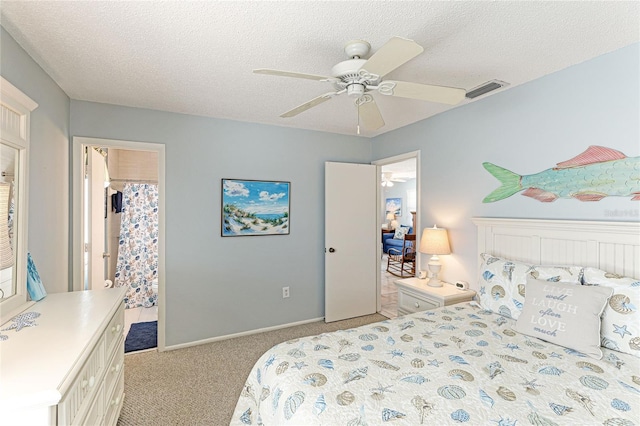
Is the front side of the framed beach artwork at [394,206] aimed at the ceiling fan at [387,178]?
yes

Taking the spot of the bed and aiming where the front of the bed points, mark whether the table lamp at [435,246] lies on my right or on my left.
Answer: on my right

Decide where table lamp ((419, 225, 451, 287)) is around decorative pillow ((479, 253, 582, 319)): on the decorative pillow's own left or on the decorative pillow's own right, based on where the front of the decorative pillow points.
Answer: on the decorative pillow's own right

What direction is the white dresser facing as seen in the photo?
to the viewer's right

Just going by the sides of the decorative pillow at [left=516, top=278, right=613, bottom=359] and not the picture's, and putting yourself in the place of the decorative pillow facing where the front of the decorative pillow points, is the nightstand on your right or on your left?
on your right

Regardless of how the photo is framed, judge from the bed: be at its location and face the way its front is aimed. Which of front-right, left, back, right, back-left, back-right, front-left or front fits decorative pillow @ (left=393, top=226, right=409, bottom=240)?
back-right

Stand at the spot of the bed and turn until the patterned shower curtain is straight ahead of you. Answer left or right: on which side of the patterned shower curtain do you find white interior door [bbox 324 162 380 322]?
right

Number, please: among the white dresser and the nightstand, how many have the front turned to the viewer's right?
1

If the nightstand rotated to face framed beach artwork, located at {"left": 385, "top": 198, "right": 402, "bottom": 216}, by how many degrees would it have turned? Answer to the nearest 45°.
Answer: approximately 135° to its right

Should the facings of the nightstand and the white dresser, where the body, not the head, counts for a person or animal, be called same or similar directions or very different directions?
very different directions

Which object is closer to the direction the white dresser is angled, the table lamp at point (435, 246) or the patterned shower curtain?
the table lamp

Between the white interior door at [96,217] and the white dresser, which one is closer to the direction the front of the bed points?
the white dresser
